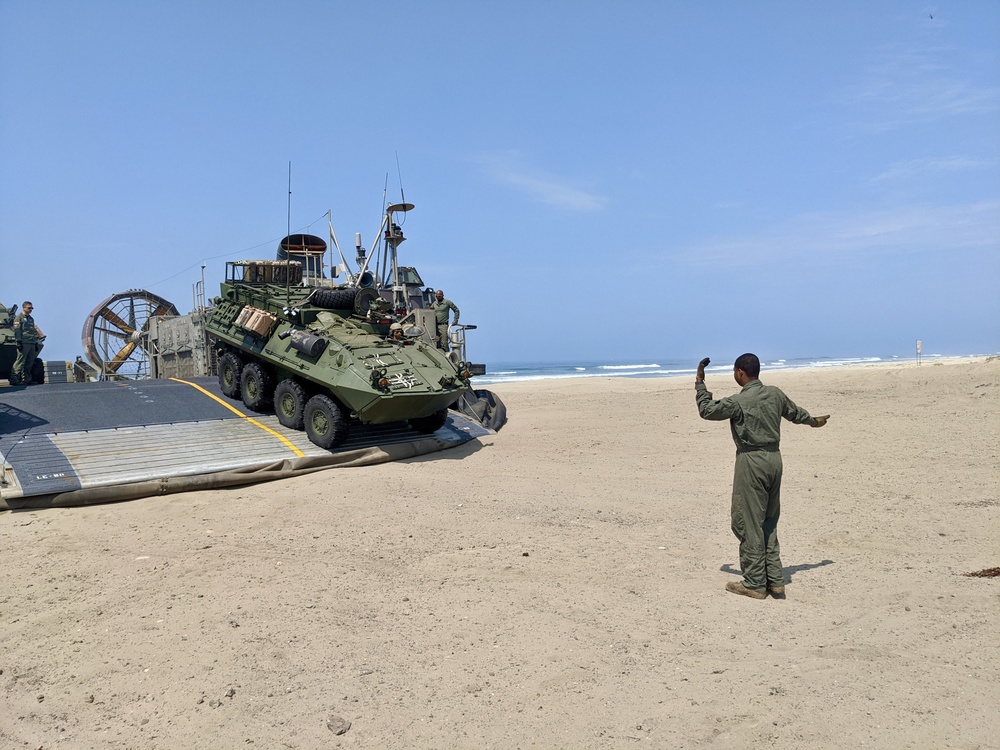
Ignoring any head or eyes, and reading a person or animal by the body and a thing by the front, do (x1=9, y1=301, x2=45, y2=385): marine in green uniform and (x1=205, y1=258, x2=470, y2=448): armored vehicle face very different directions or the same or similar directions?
same or similar directions

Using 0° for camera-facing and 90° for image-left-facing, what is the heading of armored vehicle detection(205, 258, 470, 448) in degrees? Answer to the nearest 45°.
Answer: approximately 315°

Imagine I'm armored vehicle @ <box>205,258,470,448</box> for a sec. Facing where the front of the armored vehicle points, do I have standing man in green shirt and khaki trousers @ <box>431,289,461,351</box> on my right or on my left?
on my left

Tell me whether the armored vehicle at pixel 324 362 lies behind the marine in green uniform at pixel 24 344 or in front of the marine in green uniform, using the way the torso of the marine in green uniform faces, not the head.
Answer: in front

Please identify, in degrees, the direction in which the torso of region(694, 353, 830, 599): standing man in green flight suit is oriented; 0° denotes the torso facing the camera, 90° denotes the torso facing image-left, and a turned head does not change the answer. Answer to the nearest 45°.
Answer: approximately 135°

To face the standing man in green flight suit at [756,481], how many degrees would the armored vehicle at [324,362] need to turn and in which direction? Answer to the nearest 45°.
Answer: approximately 45° to its right

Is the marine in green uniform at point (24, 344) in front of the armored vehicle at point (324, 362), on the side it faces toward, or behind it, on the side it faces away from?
behind

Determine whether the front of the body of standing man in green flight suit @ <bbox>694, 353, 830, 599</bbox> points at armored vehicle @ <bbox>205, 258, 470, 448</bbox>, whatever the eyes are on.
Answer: yes

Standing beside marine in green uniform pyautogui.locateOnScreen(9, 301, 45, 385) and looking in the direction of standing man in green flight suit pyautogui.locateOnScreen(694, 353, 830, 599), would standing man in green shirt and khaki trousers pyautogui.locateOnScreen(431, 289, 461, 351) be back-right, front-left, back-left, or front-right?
front-left

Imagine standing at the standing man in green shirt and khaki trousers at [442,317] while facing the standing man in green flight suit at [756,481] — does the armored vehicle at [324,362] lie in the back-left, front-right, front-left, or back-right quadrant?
front-right

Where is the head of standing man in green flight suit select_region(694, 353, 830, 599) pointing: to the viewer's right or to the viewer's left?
to the viewer's left

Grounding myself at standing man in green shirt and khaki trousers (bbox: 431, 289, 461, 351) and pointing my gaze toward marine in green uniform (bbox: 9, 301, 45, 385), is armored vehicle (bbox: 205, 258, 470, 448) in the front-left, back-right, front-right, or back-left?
front-left

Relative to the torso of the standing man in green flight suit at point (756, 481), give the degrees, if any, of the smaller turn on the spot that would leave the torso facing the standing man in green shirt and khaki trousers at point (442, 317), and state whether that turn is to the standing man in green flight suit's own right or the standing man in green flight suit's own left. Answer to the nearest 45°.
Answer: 0° — they already face them

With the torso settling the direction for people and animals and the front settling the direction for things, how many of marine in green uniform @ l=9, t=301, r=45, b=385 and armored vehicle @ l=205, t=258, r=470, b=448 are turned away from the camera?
0
